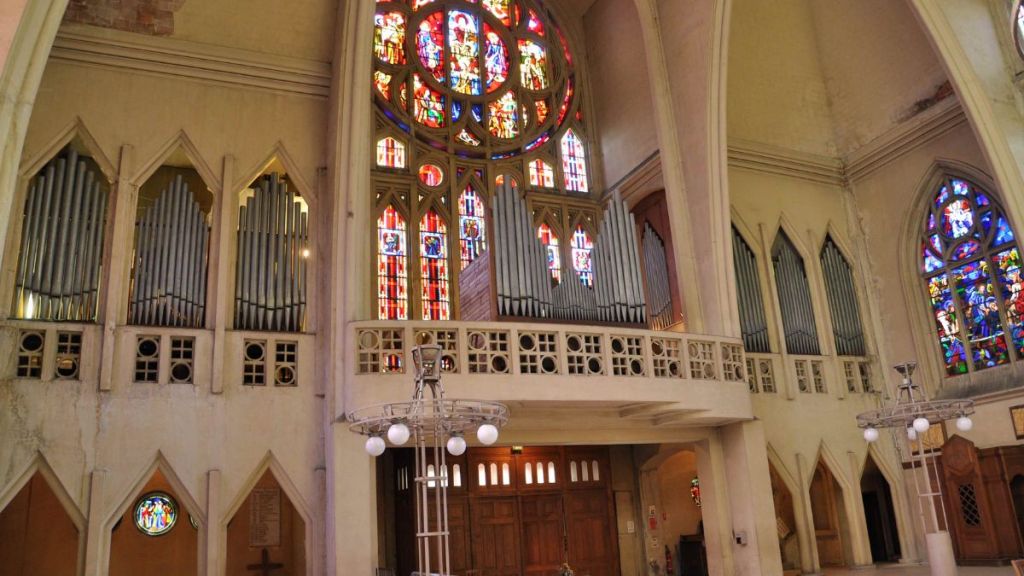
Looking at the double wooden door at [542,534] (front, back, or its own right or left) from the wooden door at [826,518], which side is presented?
left

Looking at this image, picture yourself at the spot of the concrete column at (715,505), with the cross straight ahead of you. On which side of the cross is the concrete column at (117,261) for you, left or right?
left

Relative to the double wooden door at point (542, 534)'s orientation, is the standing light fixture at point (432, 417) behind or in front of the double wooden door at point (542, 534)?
in front

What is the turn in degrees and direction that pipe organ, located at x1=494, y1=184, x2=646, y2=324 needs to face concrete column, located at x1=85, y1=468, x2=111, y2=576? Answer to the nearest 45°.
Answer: approximately 90° to its right

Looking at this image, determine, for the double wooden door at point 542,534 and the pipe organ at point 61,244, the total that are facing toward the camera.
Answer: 2

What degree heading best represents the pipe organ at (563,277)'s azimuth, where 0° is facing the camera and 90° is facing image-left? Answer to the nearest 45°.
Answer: approximately 0°

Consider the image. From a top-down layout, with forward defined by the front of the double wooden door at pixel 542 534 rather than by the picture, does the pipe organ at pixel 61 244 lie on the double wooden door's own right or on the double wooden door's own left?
on the double wooden door's own right

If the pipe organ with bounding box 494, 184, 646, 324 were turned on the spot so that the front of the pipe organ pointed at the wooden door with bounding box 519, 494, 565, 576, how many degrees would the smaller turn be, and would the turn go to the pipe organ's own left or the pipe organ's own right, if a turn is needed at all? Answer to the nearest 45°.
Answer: approximately 180°
